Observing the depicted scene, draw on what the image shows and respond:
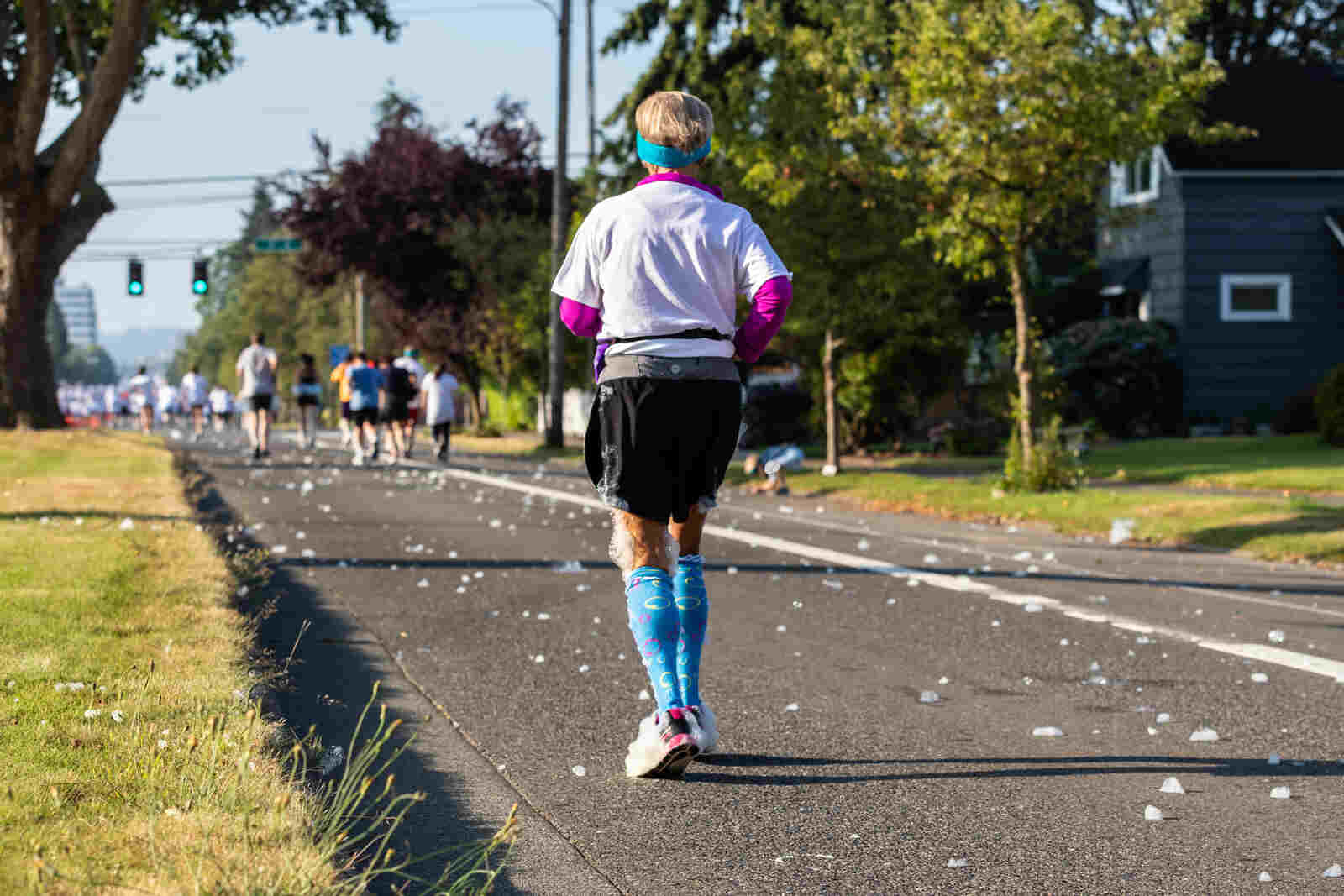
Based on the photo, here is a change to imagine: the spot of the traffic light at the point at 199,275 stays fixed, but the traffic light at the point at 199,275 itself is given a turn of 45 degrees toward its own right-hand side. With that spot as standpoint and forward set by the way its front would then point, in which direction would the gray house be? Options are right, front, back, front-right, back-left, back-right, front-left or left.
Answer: left

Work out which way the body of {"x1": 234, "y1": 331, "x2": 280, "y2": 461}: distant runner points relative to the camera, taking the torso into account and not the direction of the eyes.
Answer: away from the camera

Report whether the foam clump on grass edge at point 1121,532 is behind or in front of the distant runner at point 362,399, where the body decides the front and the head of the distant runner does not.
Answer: behind

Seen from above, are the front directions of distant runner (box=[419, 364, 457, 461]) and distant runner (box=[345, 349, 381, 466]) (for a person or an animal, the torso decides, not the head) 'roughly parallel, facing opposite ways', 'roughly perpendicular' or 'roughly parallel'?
roughly parallel

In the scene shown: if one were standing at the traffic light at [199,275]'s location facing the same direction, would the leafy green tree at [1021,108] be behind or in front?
in front

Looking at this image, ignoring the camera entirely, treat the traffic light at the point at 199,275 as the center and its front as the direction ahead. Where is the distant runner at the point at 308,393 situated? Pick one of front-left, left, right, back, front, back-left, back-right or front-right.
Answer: front

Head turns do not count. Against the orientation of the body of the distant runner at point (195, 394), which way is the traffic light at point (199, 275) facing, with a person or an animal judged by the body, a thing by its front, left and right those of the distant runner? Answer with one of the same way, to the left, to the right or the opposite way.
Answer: the opposite way

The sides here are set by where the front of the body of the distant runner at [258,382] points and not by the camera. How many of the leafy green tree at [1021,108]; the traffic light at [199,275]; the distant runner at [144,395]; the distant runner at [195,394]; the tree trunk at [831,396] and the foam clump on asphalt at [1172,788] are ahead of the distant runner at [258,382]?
3

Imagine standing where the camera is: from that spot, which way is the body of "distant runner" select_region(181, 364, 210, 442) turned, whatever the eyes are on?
away from the camera

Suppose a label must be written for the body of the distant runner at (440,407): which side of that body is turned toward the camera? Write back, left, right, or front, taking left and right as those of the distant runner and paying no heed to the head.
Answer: back

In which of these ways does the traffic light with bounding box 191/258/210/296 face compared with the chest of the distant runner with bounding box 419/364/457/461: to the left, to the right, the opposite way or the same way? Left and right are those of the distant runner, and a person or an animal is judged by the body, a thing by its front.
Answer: the opposite way

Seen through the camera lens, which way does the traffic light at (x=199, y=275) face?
facing the viewer

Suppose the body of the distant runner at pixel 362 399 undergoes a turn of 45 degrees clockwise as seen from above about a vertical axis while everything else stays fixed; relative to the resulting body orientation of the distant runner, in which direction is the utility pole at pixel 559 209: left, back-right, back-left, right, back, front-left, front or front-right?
front

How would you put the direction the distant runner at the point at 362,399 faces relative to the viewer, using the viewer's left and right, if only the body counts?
facing away from the viewer

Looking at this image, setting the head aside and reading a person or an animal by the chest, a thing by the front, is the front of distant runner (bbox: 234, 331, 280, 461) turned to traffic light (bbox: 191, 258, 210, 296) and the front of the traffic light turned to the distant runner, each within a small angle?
yes

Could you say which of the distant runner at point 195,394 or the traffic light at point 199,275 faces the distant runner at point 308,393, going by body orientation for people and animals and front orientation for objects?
the traffic light

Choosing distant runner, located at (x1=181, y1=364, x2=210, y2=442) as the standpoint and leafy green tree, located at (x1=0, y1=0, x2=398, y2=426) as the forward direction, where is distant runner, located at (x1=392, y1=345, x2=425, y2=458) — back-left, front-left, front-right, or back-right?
front-left
